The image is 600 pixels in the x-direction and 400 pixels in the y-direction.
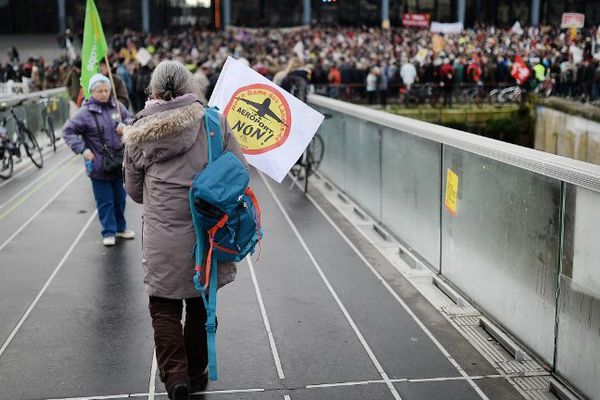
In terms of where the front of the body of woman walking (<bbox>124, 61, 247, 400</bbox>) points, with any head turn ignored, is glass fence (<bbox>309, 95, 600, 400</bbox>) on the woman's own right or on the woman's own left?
on the woman's own right

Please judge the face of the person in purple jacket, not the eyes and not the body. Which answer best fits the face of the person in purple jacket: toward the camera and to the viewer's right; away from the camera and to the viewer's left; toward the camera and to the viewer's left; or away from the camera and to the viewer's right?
toward the camera and to the viewer's right

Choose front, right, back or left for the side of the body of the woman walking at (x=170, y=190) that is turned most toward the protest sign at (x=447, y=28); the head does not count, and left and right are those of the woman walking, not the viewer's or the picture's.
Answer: front

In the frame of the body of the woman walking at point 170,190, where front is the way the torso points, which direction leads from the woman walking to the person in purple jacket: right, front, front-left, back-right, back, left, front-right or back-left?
front

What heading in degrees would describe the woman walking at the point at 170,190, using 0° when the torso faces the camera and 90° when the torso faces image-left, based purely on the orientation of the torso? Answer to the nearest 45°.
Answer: approximately 180°

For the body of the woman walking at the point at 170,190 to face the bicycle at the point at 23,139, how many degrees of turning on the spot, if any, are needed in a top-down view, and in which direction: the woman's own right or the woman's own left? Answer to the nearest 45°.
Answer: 0° — they already face it
